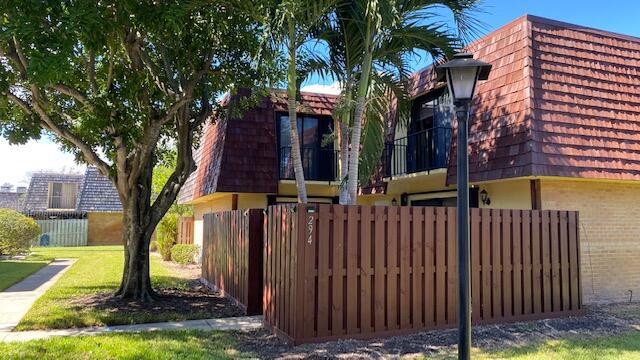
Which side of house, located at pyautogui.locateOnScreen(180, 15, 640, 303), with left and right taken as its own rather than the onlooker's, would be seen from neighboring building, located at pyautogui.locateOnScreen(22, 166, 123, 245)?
right

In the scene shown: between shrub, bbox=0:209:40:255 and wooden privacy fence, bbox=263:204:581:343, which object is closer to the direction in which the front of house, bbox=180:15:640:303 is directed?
the wooden privacy fence

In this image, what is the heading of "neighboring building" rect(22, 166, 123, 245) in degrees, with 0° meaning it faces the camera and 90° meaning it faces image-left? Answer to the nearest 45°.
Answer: approximately 0°

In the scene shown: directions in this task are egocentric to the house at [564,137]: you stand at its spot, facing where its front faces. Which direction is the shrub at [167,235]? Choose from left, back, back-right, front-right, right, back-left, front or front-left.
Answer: right

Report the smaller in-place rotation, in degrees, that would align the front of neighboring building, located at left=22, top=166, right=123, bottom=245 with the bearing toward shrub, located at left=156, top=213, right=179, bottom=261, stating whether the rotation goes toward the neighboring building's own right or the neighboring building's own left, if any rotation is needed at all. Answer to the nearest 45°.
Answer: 0° — it already faces it

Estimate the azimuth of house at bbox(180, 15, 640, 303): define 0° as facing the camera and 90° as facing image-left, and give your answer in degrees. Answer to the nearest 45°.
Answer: approximately 45°

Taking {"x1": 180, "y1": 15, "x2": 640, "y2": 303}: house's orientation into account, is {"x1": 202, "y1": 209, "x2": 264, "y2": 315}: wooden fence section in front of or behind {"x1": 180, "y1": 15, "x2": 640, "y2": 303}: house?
in front

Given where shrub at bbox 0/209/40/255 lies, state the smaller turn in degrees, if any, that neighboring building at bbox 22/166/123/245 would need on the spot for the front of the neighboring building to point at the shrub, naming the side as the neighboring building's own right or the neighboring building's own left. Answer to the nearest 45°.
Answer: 0° — it already faces it
